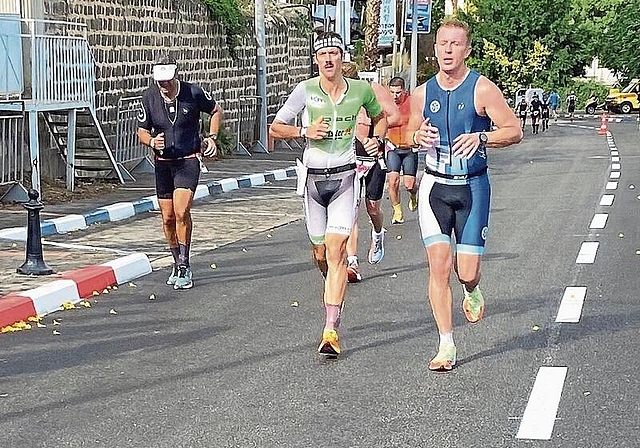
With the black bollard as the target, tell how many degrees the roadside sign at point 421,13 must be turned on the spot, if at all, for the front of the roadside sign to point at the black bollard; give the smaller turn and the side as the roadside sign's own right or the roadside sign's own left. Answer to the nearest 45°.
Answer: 0° — it already faces it

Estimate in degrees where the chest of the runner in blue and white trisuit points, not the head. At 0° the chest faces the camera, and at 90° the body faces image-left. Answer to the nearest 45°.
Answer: approximately 0°

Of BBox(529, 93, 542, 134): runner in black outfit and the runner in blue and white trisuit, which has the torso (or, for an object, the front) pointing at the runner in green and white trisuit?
the runner in black outfit

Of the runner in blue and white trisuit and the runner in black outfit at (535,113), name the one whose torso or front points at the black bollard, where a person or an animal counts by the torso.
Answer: the runner in black outfit

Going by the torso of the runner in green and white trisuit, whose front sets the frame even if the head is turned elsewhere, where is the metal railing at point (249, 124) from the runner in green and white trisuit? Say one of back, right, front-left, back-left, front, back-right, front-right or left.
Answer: back
